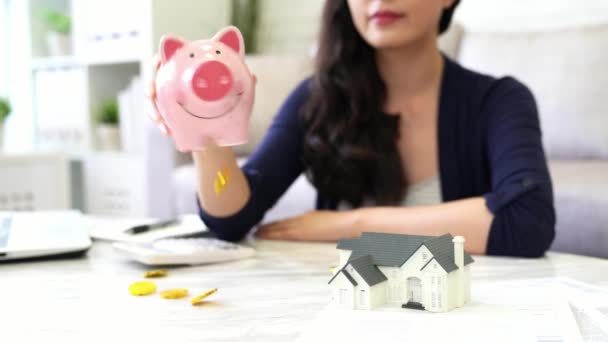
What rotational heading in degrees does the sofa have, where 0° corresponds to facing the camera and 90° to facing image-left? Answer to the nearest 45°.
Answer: approximately 0°

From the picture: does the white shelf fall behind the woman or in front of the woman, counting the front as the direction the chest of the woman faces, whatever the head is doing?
behind

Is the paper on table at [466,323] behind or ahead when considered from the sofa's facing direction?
ahead

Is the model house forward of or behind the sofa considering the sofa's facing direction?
forward

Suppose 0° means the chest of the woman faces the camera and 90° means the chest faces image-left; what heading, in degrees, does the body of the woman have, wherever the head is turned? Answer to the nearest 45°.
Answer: approximately 0°

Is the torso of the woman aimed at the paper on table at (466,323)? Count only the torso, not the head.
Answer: yes

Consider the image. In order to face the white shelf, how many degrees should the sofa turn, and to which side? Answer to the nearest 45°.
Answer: approximately 135° to its right

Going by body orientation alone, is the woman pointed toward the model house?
yes
